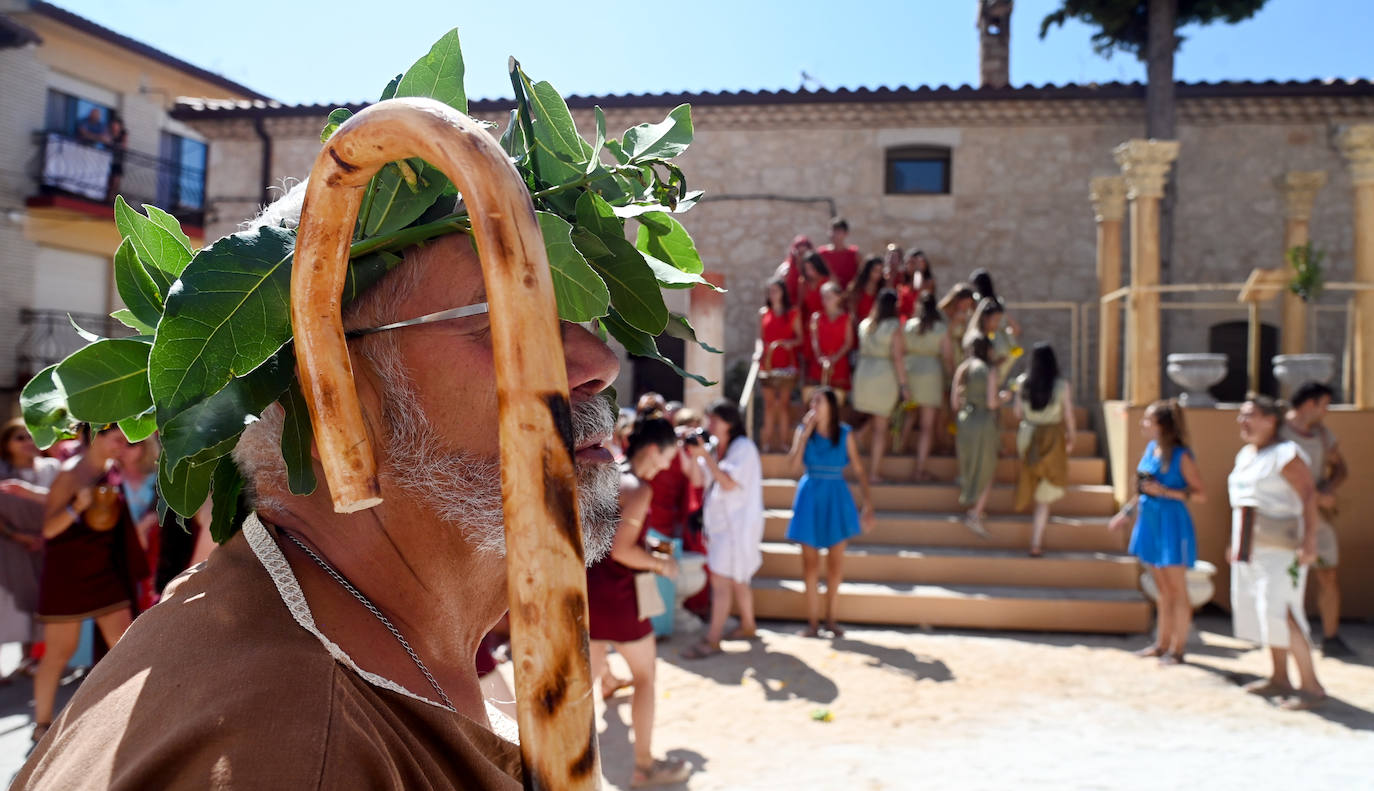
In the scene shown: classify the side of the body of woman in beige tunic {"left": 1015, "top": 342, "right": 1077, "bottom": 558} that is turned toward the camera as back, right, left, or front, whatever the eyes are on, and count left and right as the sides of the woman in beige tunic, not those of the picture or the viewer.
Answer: back

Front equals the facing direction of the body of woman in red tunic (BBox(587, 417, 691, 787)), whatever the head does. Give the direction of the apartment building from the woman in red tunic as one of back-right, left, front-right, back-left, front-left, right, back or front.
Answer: back-left

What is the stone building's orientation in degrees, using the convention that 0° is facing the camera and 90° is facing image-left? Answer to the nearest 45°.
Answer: approximately 0°

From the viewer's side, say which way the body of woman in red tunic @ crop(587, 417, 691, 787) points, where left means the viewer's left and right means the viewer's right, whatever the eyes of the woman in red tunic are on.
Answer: facing to the right of the viewer

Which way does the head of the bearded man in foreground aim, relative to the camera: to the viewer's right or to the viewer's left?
to the viewer's right

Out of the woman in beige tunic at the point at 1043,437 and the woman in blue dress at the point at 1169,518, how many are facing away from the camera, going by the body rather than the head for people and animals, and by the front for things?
1

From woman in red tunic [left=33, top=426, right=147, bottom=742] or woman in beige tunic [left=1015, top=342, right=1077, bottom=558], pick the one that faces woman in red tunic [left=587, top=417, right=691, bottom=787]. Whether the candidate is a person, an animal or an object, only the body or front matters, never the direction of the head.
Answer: woman in red tunic [left=33, top=426, right=147, bottom=742]

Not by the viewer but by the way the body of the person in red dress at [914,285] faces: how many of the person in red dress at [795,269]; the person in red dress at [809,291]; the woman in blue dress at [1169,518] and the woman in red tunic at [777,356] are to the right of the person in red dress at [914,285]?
3
